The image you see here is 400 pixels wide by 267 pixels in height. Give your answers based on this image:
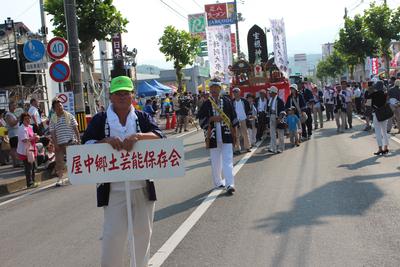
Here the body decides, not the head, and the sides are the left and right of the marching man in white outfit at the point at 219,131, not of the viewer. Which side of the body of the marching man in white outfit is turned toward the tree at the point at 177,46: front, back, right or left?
back

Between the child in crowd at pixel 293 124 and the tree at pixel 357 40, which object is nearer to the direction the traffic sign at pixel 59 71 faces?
the child in crowd

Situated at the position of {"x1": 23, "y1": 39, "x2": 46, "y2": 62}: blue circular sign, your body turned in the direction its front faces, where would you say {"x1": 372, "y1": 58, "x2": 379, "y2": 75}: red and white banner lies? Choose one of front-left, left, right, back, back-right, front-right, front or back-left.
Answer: back-left

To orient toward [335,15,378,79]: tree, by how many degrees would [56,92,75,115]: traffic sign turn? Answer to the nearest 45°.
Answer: approximately 135° to its left

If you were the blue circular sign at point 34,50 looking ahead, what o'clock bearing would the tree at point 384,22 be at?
The tree is roughly at 8 o'clock from the blue circular sign.

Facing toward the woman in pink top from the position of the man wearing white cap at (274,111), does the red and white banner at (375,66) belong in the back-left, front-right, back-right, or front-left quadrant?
back-right

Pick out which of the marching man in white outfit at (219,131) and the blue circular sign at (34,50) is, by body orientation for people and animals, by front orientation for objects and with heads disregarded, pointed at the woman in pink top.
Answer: the blue circular sign

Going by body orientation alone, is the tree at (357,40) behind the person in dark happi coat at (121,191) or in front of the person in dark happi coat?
behind

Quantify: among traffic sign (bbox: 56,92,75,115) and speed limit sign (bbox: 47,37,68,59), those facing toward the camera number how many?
2

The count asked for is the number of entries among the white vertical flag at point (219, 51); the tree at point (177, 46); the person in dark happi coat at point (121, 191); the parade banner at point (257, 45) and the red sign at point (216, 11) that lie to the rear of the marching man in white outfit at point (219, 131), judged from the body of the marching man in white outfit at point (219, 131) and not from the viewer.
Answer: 4

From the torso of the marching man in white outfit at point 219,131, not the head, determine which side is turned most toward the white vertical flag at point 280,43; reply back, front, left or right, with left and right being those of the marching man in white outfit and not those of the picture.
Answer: back
